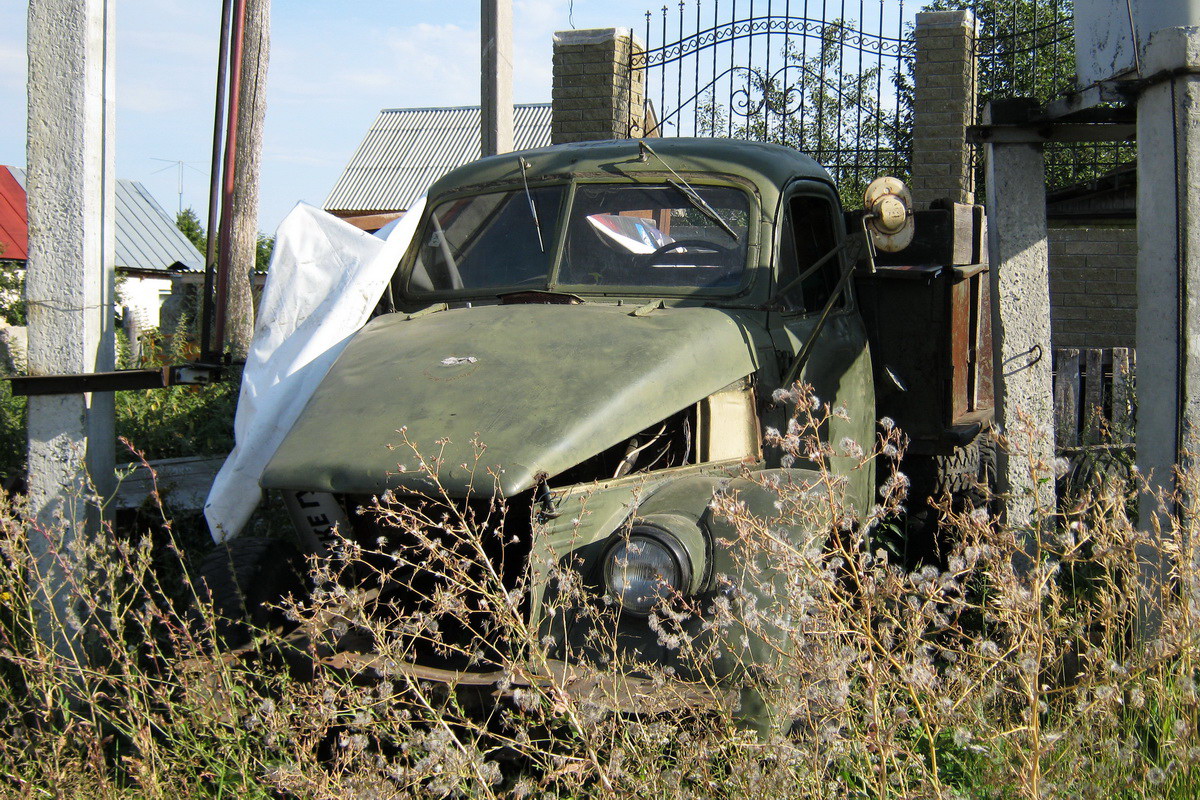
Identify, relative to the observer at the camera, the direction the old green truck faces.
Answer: facing the viewer and to the left of the viewer

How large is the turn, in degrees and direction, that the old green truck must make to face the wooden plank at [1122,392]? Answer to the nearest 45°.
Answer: approximately 180°

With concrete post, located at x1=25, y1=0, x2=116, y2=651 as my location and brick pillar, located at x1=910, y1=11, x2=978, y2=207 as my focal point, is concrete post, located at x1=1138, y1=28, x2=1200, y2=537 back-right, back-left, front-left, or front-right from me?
front-right

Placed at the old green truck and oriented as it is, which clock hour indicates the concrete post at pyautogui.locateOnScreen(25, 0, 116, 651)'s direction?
The concrete post is roughly at 2 o'clock from the old green truck.

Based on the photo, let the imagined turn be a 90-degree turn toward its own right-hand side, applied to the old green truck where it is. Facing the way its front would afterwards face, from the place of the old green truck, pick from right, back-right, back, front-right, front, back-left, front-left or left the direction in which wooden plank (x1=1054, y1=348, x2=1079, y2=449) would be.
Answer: right

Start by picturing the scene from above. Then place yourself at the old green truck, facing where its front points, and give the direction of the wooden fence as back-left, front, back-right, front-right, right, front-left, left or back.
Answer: back

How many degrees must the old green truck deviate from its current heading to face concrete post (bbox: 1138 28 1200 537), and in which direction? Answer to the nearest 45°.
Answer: approximately 135° to its left

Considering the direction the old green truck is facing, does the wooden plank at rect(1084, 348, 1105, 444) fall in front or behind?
behind

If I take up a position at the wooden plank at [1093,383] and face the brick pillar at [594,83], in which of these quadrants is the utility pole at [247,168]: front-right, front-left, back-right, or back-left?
front-left

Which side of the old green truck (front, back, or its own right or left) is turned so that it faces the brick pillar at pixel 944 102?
back

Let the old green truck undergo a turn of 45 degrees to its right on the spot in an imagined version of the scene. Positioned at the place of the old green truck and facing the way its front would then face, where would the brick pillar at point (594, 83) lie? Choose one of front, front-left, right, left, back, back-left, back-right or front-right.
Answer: right

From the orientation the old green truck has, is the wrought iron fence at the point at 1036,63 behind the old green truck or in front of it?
behind

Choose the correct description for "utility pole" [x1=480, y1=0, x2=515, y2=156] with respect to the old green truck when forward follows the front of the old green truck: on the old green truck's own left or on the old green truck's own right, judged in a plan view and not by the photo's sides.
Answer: on the old green truck's own right
